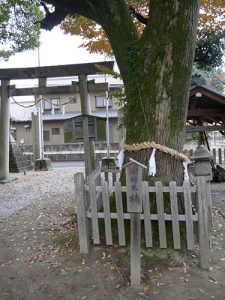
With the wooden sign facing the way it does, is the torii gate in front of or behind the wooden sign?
behind

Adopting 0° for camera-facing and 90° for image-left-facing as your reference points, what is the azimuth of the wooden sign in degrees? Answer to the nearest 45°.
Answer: approximately 0°

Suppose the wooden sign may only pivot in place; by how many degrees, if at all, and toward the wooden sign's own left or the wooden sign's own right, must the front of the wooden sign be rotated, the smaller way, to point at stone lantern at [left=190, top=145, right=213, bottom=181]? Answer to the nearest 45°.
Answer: approximately 135° to the wooden sign's own left

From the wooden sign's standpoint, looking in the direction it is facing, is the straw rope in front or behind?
behind

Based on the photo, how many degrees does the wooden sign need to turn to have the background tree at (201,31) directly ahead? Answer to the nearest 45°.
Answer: approximately 180°
